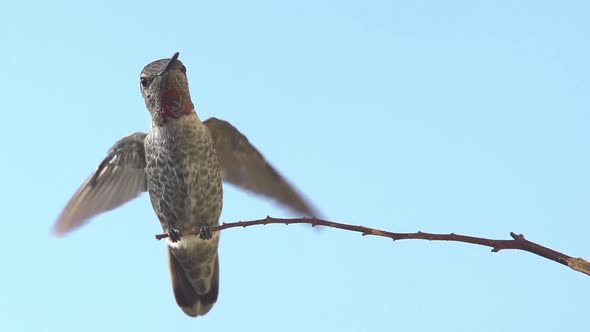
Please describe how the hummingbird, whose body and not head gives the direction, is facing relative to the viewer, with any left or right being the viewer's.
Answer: facing the viewer
